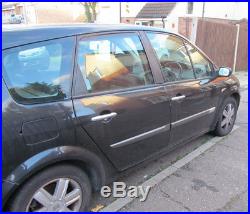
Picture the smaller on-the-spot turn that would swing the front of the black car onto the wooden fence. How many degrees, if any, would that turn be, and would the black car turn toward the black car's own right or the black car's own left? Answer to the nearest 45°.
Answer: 0° — it already faces it

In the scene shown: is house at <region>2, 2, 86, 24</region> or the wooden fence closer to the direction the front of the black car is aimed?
the wooden fence

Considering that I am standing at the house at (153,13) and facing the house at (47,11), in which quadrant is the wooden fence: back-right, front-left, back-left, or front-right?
back-left

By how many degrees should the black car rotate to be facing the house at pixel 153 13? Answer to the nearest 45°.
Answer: approximately 45° to its left

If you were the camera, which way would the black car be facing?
facing away from the viewer and to the right of the viewer

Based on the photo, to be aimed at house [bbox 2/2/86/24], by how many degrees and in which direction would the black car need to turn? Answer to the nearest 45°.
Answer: approximately 45° to its left
